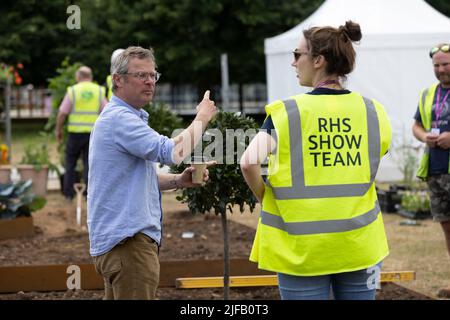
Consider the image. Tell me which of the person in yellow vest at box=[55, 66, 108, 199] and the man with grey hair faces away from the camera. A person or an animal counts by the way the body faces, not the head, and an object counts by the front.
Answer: the person in yellow vest

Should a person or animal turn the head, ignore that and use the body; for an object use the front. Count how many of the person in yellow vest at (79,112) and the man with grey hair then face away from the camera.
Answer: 1

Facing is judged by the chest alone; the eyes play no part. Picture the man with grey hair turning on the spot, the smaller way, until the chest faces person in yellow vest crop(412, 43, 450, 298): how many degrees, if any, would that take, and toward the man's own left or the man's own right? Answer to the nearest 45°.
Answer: approximately 45° to the man's own left

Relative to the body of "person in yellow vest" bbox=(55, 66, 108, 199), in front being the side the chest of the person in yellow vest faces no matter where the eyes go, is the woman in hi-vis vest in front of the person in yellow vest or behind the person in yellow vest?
behind

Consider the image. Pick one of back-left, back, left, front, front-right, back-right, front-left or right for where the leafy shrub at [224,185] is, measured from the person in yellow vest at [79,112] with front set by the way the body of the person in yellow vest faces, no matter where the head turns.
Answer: back

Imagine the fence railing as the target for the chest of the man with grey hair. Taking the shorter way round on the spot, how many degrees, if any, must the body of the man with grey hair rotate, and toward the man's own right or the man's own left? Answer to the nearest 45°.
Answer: approximately 90° to the man's own left

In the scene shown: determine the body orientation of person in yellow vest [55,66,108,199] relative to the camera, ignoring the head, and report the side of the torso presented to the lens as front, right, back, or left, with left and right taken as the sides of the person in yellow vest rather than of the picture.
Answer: back

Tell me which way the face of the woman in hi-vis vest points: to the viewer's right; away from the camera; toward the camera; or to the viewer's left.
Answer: to the viewer's left

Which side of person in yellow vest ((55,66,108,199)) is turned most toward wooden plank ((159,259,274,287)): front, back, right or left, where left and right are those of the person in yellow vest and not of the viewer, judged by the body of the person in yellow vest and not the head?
back

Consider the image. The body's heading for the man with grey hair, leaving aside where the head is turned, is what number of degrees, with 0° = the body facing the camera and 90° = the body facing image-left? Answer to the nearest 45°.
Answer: approximately 270°
